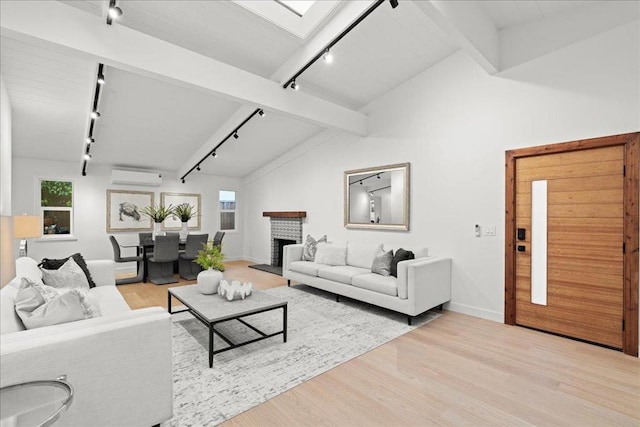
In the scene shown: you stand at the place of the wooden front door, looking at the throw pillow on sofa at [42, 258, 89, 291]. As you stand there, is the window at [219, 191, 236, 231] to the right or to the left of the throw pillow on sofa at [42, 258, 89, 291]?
right

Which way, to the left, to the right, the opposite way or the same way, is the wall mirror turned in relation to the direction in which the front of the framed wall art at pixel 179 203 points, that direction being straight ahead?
to the right

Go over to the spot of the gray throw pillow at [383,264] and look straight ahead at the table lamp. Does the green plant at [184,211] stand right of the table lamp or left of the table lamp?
right

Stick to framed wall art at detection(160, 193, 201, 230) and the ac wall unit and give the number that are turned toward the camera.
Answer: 2

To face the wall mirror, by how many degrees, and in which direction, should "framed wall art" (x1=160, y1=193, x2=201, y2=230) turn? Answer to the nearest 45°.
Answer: approximately 45° to its left

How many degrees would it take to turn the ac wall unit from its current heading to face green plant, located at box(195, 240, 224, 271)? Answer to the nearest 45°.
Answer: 0° — it already faces it

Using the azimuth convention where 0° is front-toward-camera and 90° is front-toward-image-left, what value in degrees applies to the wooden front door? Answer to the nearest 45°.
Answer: approximately 45°

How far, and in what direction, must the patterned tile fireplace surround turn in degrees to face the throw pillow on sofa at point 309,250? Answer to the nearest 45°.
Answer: approximately 45° to its left
